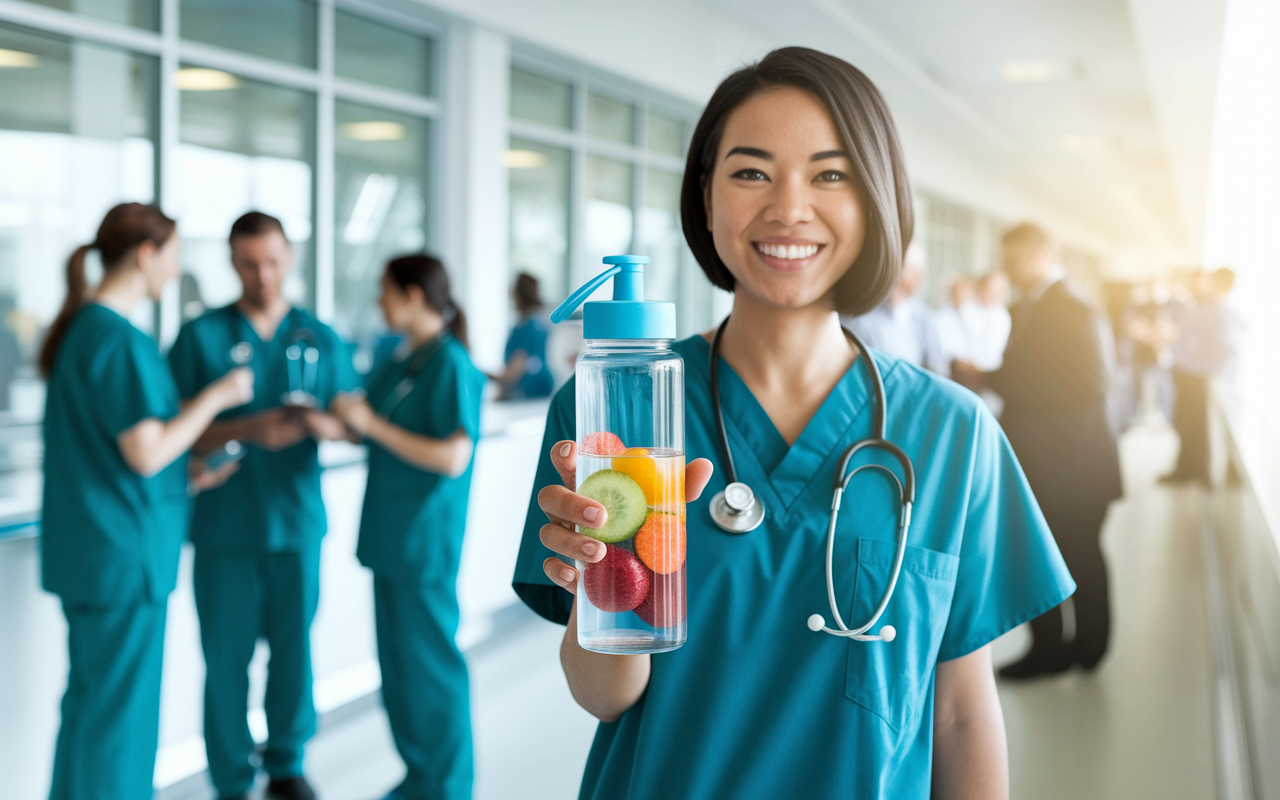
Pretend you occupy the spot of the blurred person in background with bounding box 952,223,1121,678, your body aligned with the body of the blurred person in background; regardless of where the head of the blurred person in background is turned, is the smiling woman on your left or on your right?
on your left

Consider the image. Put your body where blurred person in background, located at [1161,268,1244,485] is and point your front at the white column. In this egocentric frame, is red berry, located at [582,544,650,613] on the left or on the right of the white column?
left

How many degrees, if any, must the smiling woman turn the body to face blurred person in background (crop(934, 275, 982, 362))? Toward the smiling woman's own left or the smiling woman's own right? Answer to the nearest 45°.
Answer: approximately 180°

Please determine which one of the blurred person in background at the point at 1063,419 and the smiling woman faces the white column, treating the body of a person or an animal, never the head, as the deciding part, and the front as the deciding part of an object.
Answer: the blurred person in background

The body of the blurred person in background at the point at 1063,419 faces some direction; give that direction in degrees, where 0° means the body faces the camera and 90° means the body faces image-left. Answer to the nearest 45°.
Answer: approximately 90°

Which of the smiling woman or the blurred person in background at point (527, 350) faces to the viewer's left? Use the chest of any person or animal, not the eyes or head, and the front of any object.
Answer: the blurred person in background

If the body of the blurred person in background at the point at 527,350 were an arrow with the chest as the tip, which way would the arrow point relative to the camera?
to the viewer's left
